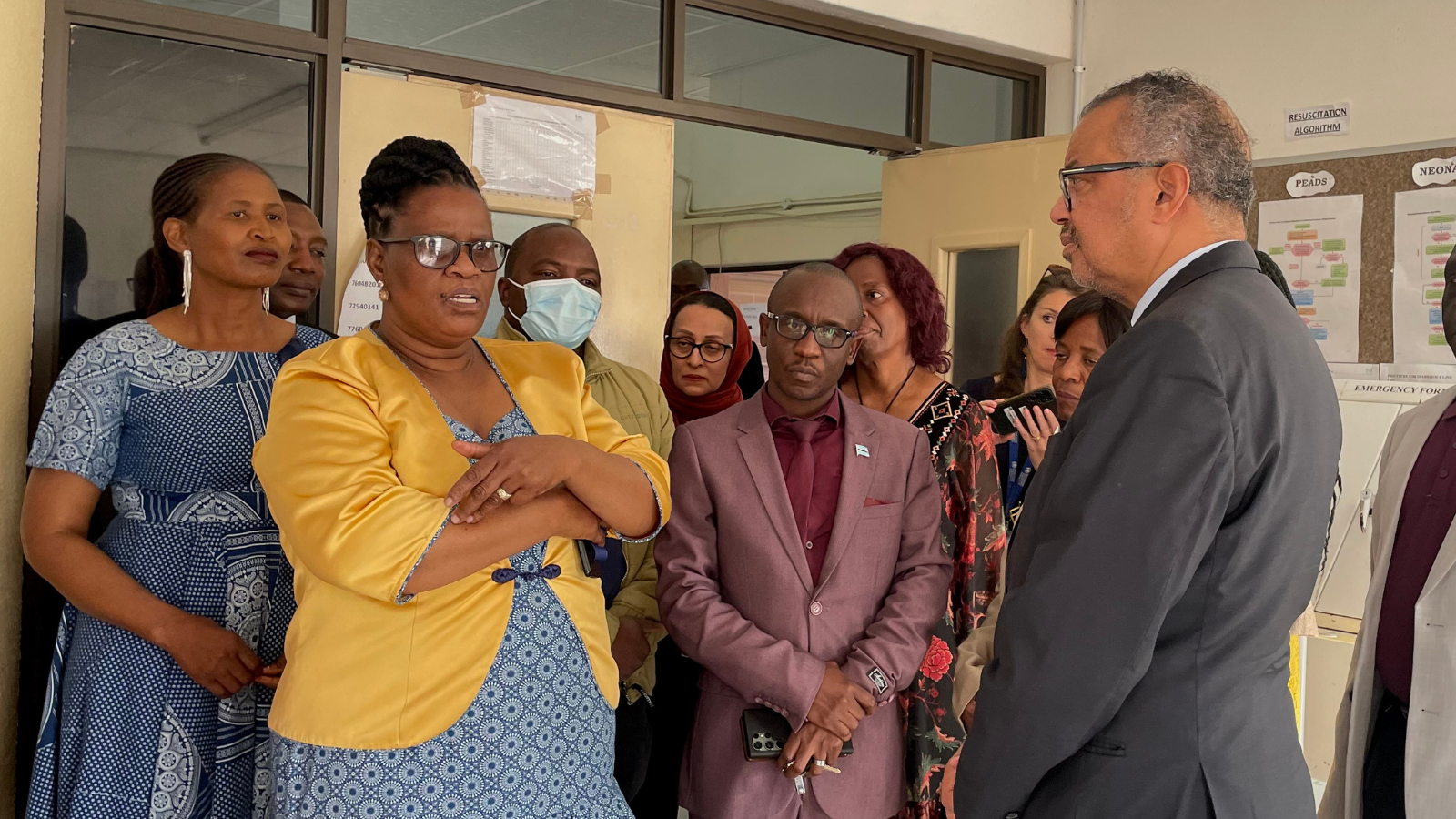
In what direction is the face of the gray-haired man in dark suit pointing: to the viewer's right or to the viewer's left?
to the viewer's left

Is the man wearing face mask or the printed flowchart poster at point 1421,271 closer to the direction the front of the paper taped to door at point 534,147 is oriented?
the man wearing face mask

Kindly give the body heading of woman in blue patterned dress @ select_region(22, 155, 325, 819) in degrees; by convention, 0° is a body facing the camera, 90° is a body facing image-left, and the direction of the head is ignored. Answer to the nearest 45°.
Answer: approximately 315°

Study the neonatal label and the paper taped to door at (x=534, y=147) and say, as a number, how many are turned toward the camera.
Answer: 2

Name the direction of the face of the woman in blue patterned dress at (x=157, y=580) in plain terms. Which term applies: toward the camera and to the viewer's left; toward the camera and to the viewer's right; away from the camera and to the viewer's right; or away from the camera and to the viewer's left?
toward the camera and to the viewer's right

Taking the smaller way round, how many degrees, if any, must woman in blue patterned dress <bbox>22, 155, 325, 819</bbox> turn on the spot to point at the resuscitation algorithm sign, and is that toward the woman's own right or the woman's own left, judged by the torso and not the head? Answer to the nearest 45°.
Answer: approximately 45° to the woman's own left

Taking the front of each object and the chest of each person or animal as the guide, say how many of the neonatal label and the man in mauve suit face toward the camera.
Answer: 2

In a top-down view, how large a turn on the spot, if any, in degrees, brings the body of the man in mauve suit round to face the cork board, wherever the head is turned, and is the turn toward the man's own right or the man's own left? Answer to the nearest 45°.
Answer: approximately 135° to the man's own left

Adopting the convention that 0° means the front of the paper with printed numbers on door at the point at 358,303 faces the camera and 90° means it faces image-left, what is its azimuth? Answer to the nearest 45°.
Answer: approximately 0°

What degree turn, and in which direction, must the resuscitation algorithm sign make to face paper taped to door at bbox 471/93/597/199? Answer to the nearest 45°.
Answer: approximately 45° to its right

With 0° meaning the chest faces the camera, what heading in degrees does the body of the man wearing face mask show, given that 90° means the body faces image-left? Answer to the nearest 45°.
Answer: approximately 315°

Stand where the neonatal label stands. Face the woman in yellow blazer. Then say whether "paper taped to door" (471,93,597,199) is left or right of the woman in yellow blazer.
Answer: right
